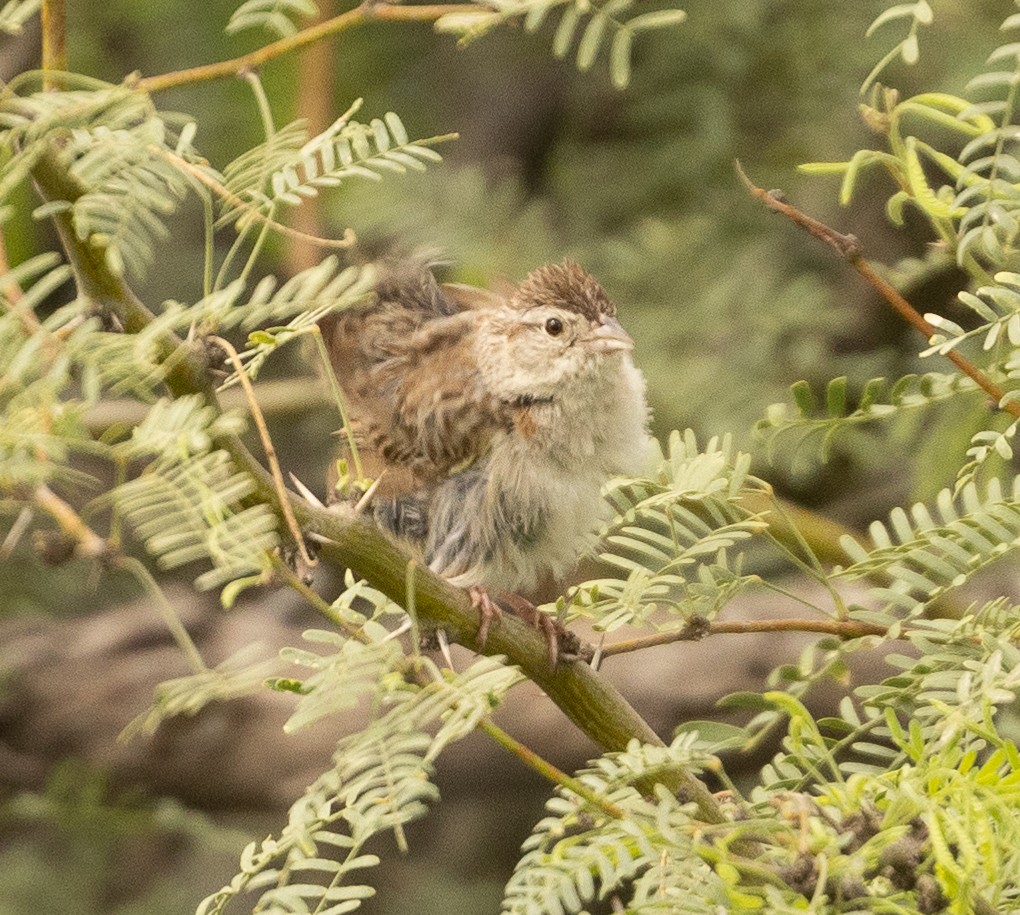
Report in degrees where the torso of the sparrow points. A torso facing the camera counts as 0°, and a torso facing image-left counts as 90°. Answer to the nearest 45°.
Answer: approximately 315°
